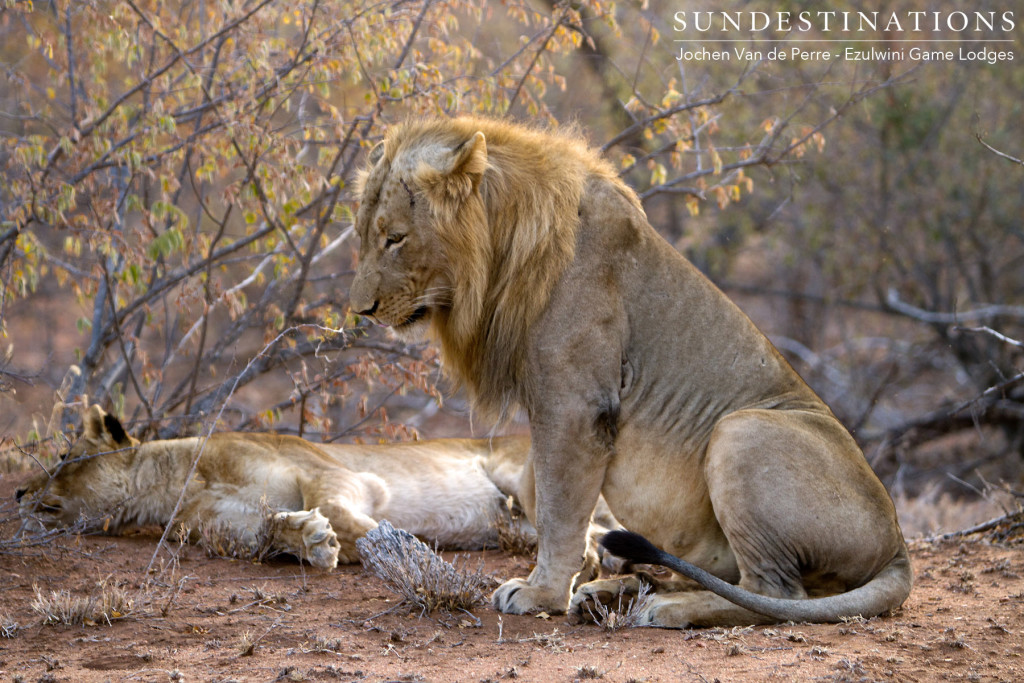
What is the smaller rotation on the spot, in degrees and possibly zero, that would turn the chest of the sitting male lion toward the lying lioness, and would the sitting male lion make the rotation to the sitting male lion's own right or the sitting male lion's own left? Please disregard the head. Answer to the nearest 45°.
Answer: approximately 45° to the sitting male lion's own right

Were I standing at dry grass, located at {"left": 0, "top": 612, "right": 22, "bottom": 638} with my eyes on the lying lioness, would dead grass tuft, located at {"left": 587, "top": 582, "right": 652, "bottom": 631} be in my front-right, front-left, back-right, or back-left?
front-right

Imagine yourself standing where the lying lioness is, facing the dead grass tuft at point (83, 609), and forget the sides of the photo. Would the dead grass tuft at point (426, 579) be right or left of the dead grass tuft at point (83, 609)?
left

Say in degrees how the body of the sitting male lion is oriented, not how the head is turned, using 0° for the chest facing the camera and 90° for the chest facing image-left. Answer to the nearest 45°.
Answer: approximately 90°

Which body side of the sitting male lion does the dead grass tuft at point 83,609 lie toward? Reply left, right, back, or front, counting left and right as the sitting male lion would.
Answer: front

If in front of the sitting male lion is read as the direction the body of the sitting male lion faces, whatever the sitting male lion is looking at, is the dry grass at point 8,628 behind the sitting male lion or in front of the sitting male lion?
in front
